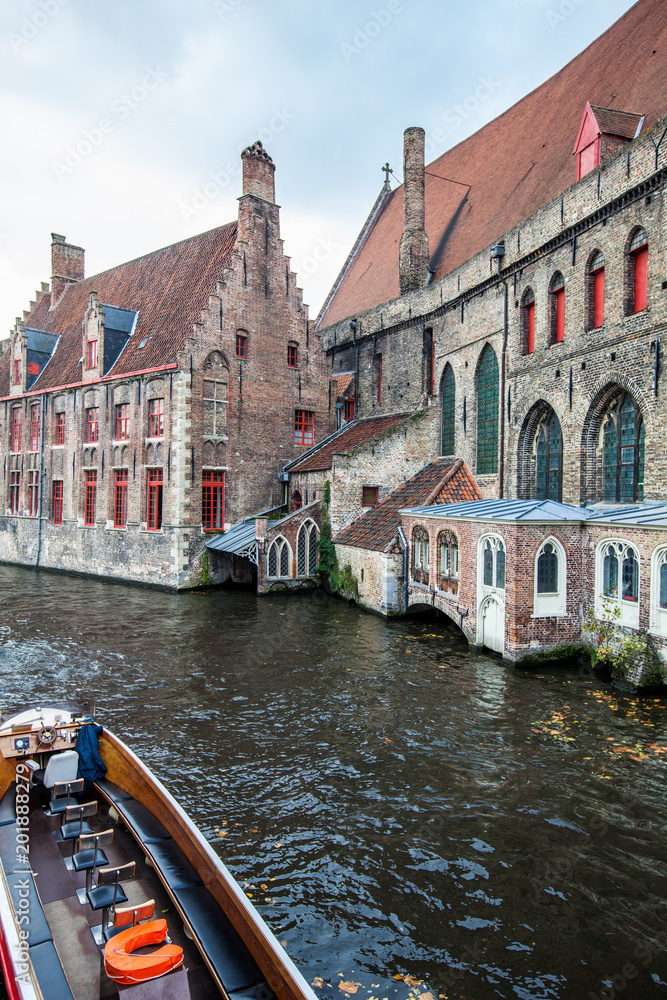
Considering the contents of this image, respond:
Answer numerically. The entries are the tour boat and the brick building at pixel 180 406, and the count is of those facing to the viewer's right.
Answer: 0

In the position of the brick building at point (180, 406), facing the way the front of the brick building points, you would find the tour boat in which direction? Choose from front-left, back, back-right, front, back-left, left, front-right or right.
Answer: front-left

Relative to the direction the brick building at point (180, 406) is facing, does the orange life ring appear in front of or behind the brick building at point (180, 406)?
in front

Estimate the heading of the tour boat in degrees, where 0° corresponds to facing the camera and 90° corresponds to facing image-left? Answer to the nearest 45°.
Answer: approximately 135°

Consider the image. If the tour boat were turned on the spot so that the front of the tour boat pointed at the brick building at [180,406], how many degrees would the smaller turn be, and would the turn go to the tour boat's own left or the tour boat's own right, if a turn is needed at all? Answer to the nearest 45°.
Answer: approximately 45° to the tour boat's own right
